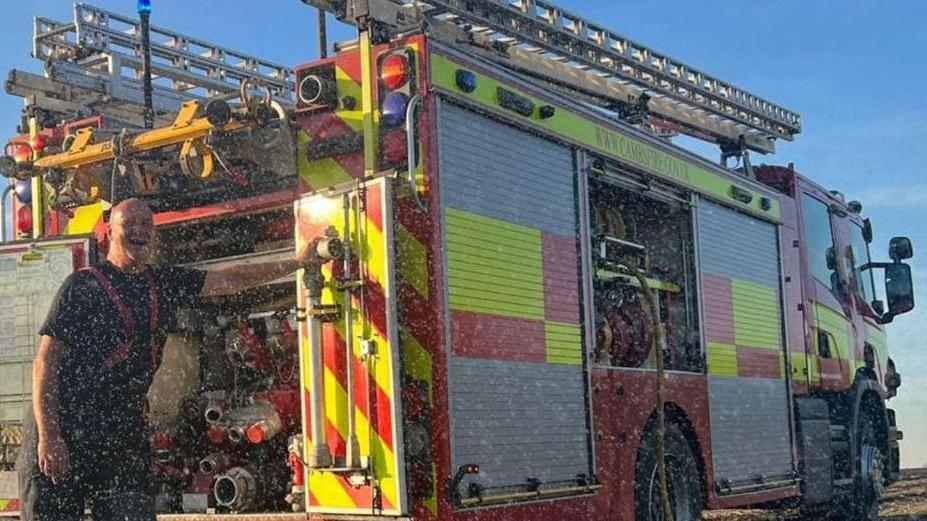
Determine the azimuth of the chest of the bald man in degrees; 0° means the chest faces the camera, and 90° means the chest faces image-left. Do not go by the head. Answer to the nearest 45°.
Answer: approximately 315°

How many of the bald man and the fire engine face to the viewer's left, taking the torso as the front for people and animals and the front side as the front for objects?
0

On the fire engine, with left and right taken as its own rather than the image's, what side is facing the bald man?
back

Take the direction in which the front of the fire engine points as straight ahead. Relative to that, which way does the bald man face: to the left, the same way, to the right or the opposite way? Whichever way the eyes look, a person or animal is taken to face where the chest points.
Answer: to the right

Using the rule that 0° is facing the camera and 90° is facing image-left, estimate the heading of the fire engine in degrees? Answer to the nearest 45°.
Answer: approximately 225°

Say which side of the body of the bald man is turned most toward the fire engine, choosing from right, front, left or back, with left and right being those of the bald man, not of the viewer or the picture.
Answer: left
